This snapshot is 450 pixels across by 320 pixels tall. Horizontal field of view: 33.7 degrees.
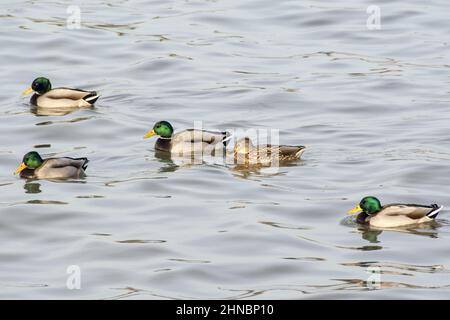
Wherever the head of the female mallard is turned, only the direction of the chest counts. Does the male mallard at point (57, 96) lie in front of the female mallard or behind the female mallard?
in front

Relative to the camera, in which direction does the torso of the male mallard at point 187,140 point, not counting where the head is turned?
to the viewer's left

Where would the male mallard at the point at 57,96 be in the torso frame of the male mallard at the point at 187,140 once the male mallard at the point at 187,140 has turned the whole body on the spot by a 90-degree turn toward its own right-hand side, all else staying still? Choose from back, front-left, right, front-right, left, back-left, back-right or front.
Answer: front-left

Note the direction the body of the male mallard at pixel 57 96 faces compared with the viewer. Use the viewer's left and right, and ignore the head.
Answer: facing to the left of the viewer

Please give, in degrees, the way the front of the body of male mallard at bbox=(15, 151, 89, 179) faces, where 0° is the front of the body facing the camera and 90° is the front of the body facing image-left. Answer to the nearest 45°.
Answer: approximately 90°

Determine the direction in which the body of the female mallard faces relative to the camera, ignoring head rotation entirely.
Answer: to the viewer's left

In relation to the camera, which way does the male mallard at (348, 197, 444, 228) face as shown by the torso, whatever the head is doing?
to the viewer's left

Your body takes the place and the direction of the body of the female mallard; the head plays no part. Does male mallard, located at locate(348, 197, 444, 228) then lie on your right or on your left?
on your left

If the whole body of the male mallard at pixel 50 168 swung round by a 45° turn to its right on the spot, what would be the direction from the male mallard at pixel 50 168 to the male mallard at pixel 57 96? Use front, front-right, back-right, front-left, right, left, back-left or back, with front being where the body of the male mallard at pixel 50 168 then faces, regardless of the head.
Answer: front-right
